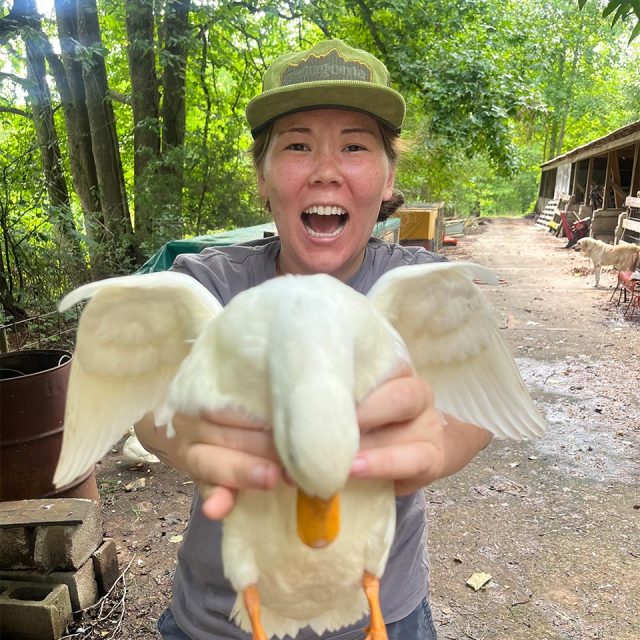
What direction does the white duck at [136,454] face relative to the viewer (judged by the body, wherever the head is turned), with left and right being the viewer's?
facing to the left of the viewer

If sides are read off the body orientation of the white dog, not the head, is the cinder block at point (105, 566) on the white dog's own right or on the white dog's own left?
on the white dog's own left

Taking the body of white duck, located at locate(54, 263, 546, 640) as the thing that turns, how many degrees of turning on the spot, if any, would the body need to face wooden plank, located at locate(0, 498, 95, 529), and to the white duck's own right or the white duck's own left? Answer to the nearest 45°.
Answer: approximately 135° to the white duck's own right

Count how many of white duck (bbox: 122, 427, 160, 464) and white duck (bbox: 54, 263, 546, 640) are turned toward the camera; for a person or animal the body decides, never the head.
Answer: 1

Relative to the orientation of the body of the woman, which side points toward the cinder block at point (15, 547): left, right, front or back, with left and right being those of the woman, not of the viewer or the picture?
right

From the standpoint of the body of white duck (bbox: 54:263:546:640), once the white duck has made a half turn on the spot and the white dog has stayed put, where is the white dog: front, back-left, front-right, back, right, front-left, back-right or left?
front-right

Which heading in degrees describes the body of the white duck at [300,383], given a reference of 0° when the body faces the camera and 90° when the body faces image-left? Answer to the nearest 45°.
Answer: approximately 0°

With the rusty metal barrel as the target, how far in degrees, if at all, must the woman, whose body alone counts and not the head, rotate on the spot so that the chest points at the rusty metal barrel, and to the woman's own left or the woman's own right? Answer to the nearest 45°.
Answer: approximately 135° to the woman's own right
